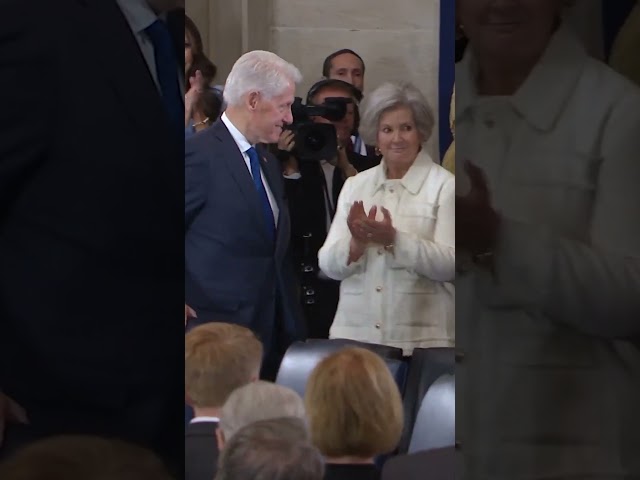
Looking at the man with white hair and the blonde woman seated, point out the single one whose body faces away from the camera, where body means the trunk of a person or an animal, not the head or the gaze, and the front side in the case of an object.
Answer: the blonde woman seated

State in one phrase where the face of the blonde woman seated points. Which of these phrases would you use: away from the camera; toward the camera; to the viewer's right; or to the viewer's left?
away from the camera

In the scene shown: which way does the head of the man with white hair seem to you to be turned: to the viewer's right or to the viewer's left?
to the viewer's right

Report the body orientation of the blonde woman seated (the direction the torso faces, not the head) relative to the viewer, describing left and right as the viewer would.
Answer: facing away from the viewer

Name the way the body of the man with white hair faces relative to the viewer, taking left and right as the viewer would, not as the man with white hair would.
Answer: facing the viewer and to the right of the viewer
